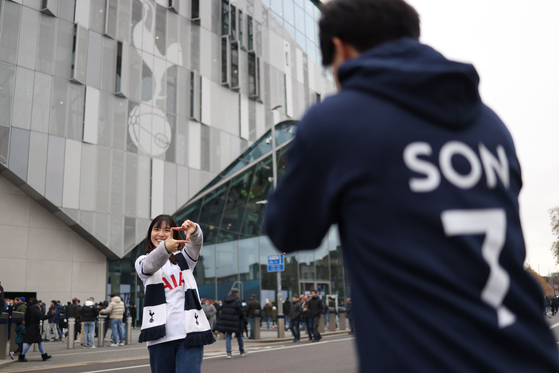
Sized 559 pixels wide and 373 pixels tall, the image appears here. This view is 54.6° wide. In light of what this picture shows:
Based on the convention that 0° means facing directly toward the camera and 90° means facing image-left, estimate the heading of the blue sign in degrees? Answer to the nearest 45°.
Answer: approximately 0°

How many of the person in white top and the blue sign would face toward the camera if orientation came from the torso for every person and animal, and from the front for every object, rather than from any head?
2

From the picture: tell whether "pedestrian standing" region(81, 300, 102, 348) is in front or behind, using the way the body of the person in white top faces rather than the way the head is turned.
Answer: behind

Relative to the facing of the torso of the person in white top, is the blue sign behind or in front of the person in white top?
behind
